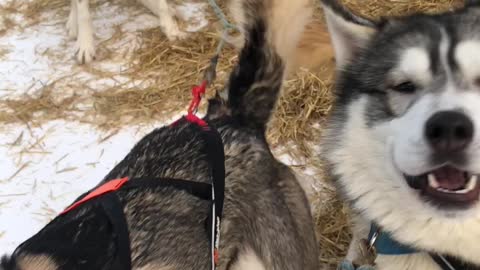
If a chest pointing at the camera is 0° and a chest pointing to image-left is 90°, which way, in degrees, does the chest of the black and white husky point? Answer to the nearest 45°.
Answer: approximately 0°

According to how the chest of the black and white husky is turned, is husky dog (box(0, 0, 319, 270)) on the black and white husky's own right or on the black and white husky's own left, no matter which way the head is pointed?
on the black and white husky's own right
